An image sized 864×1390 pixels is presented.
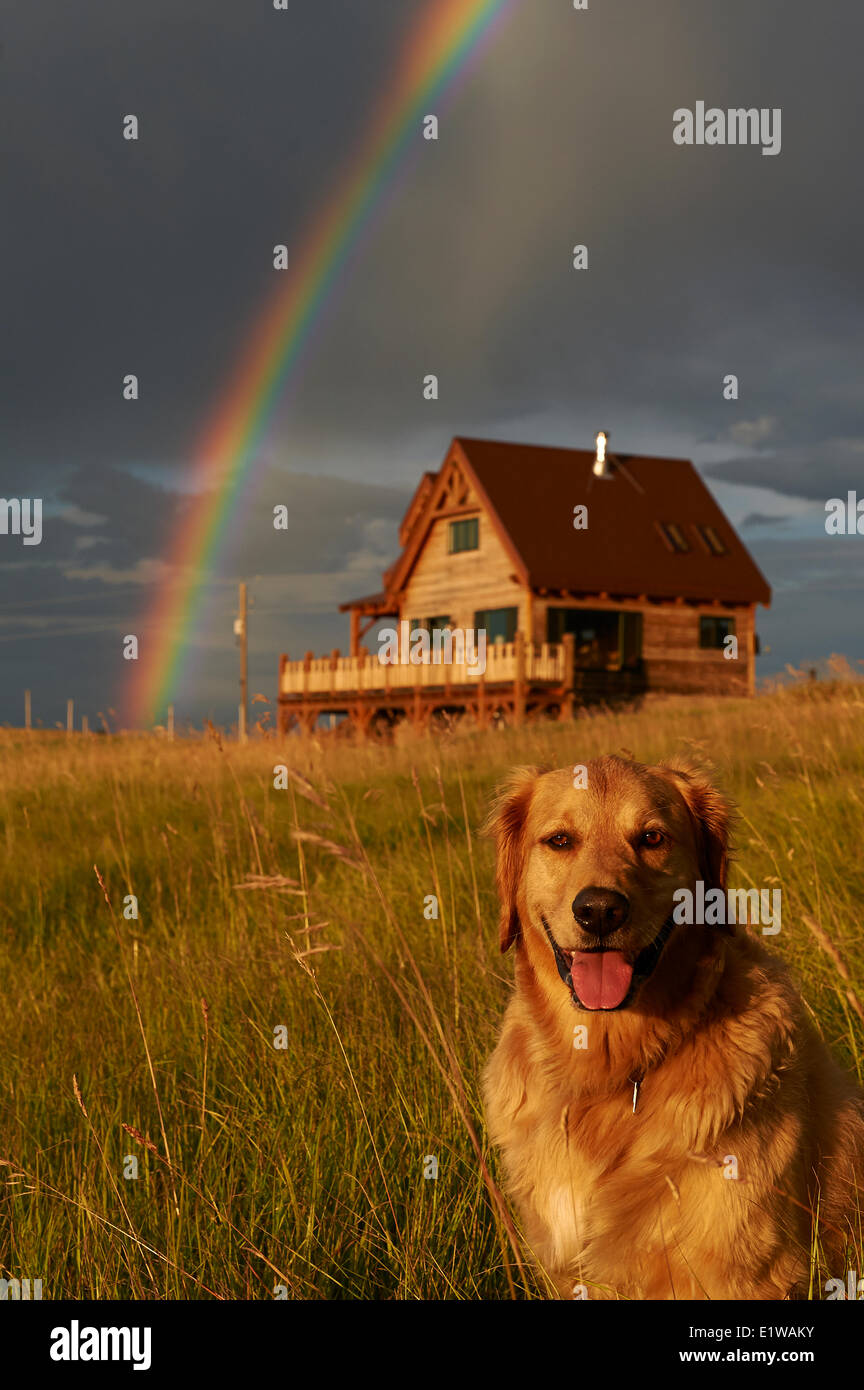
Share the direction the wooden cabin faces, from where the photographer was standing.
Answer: facing the viewer and to the left of the viewer

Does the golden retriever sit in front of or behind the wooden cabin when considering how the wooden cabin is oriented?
in front
